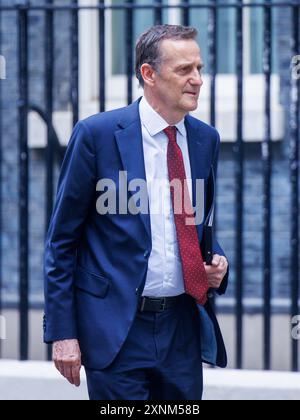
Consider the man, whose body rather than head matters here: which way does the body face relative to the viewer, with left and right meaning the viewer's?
facing the viewer and to the right of the viewer

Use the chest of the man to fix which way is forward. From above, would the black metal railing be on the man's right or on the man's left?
on the man's left
